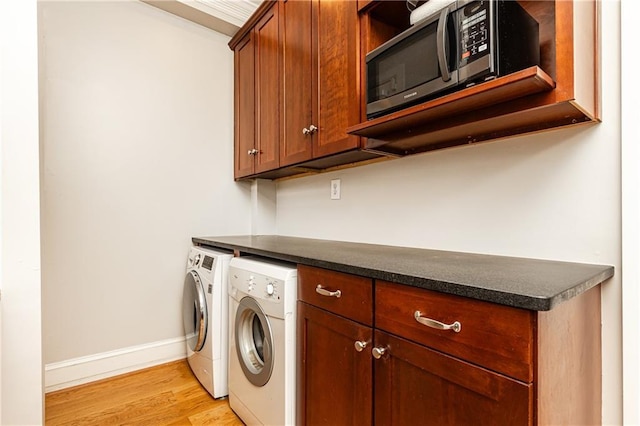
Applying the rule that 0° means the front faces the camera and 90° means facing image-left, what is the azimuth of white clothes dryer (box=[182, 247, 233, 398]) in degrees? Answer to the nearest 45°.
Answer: approximately 90°

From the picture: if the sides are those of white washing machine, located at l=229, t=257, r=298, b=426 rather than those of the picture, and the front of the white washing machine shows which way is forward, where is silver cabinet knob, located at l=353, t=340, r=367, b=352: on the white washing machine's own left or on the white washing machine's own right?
on the white washing machine's own left

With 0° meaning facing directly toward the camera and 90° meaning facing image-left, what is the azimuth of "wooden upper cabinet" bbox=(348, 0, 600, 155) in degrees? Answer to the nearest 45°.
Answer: approximately 45°

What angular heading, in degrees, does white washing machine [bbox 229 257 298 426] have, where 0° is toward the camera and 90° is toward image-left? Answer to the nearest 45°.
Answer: approximately 45°

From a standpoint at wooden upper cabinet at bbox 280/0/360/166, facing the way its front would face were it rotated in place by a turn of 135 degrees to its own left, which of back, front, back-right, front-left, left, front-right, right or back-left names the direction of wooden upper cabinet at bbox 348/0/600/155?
front-right

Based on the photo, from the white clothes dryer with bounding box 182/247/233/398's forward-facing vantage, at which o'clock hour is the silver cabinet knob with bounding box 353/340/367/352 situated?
The silver cabinet knob is roughly at 8 o'clock from the white clothes dryer.

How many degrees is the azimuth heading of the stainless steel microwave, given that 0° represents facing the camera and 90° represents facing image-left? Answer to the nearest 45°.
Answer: approximately 45°

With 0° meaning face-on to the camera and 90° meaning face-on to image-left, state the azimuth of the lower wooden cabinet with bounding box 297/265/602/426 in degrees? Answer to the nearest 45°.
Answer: approximately 45°

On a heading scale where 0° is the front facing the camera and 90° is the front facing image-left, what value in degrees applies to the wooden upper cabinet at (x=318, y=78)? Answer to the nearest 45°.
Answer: approximately 45°
